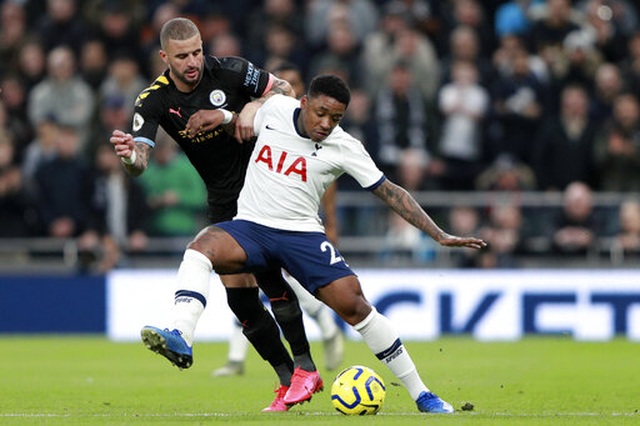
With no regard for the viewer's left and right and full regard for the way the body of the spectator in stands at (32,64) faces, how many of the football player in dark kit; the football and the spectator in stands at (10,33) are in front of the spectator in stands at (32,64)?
2

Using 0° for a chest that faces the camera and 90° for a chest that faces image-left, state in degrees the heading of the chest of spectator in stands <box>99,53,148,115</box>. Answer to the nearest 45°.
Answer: approximately 0°

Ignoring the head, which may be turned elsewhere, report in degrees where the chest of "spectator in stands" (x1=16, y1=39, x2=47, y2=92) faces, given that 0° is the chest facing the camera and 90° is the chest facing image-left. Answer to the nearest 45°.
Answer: approximately 0°

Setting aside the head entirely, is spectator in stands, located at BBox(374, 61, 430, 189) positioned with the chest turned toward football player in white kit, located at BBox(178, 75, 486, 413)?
yes

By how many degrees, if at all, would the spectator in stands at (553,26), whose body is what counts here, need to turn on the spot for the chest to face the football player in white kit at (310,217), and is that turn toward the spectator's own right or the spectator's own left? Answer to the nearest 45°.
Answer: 0° — they already face them
